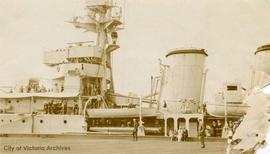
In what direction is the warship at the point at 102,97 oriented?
to the viewer's left

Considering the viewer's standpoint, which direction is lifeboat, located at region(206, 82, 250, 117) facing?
facing to the left of the viewer
